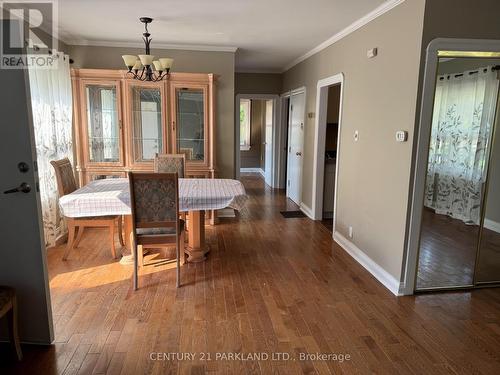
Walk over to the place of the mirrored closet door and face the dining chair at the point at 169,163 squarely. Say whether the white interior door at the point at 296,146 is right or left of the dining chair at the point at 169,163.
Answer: right

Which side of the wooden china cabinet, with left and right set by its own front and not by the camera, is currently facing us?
front

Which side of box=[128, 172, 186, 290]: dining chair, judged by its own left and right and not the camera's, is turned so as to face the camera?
back

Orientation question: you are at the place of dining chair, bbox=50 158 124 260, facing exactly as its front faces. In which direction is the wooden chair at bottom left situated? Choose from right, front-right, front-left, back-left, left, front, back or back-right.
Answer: right

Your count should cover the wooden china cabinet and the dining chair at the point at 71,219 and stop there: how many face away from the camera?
0

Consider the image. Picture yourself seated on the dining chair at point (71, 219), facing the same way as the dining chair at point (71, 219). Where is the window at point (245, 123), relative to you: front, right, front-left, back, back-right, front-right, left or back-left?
front-left

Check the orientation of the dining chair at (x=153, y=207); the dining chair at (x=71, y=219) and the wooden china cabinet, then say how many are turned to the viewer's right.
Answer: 1

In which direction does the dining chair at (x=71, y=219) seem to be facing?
to the viewer's right

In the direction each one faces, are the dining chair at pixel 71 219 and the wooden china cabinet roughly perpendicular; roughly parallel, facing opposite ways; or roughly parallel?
roughly perpendicular

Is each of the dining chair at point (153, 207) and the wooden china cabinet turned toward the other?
yes

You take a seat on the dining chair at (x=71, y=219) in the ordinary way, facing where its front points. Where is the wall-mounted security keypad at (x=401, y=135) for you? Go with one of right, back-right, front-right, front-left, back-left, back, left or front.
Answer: front-right

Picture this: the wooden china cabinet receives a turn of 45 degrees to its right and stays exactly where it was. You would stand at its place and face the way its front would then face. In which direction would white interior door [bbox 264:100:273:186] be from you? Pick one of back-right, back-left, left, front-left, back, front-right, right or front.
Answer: back

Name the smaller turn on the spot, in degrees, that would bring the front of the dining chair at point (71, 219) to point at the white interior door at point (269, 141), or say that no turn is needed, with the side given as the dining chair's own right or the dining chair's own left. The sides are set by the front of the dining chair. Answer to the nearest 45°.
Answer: approximately 45° to the dining chair's own left

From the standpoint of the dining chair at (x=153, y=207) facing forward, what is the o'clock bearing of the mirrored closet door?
The mirrored closet door is roughly at 3 o'clock from the dining chair.

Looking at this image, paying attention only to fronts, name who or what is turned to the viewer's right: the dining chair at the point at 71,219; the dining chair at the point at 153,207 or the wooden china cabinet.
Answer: the dining chair at the point at 71,219

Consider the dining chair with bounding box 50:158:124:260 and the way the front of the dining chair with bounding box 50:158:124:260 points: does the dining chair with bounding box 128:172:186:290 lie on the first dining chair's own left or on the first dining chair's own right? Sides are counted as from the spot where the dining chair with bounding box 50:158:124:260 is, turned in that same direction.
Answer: on the first dining chair's own right

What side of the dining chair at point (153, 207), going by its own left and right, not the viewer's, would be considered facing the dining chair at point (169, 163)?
front

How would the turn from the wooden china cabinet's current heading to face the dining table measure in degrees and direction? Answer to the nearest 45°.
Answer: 0° — it already faces it

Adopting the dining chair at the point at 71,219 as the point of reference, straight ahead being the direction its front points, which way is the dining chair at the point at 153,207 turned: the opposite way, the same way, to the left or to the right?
to the left
